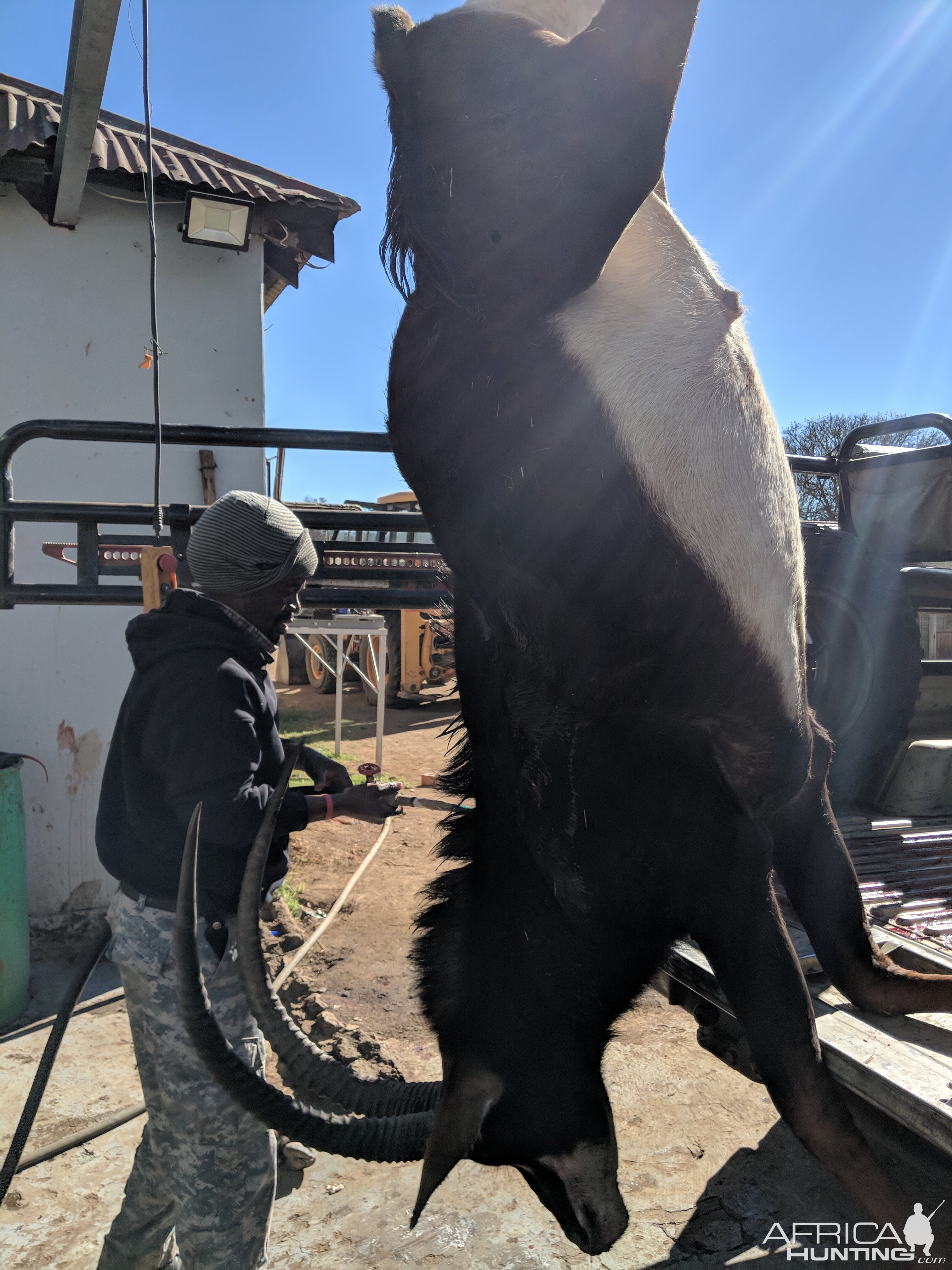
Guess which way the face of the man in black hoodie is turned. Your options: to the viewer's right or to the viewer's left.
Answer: to the viewer's right

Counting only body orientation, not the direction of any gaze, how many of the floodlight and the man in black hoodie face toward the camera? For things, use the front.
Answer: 1

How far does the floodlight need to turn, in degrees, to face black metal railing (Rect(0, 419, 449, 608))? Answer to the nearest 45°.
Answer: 0° — it already faces it

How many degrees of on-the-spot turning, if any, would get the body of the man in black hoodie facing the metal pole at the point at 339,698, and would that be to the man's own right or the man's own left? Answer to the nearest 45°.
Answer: approximately 90° to the man's own left

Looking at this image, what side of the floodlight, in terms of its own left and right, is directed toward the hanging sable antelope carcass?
front

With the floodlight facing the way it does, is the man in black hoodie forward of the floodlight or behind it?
forward

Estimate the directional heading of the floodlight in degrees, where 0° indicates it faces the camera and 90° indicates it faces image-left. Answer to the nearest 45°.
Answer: approximately 0°

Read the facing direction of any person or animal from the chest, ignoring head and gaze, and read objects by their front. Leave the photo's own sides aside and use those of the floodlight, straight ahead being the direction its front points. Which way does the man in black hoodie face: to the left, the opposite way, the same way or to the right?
to the left

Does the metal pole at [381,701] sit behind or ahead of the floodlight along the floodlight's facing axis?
behind

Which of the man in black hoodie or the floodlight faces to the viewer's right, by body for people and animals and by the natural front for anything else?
the man in black hoodie

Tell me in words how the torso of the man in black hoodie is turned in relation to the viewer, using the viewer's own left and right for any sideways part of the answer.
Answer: facing to the right of the viewer
